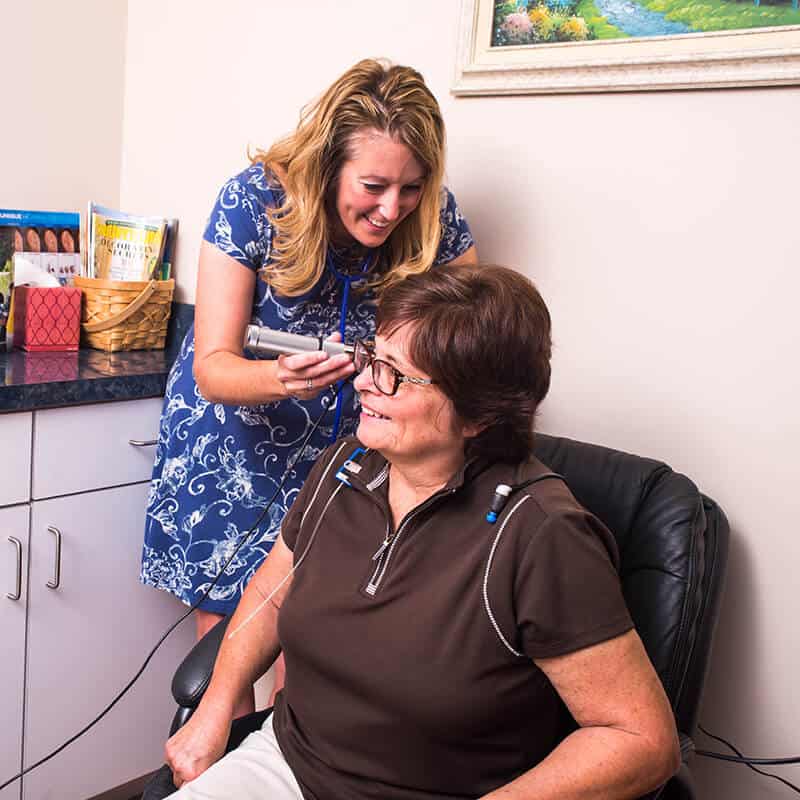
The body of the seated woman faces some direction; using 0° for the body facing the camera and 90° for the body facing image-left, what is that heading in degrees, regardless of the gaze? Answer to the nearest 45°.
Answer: approximately 45°

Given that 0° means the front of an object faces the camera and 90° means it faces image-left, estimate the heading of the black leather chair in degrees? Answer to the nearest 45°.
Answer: approximately 45°

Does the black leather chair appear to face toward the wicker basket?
no

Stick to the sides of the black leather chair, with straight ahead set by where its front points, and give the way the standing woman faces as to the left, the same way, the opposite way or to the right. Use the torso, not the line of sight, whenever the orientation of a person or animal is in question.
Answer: to the left

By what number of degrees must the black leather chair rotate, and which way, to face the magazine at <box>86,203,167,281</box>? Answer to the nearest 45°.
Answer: approximately 90° to its right

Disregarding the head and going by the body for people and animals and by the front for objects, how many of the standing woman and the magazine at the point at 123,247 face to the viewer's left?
0

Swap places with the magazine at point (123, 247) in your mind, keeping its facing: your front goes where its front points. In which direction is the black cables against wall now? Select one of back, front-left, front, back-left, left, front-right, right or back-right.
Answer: front-left

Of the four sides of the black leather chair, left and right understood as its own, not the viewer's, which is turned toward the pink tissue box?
right

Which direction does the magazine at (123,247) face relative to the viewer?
toward the camera

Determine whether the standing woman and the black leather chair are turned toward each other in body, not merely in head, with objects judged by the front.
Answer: no

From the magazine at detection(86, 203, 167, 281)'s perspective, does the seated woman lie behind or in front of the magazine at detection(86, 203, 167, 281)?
in front

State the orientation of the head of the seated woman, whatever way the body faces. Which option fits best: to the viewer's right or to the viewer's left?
to the viewer's left

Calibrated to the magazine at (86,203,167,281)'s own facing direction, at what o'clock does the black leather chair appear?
The black leather chair is roughly at 11 o'clock from the magazine.

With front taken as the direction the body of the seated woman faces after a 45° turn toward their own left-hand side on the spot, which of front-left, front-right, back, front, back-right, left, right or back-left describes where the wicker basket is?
back-right

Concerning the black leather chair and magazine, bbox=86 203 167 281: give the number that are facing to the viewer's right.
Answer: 0
